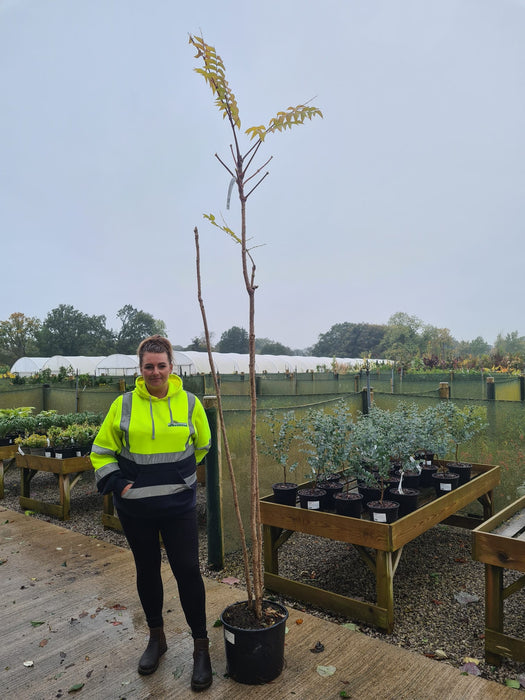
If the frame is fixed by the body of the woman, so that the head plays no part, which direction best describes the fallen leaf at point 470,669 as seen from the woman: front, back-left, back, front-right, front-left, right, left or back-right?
left

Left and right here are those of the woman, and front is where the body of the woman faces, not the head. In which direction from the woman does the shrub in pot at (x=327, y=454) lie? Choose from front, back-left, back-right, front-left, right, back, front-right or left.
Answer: back-left

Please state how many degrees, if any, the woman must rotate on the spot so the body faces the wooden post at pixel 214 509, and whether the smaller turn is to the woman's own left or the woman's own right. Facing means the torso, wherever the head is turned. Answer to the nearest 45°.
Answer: approximately 180°

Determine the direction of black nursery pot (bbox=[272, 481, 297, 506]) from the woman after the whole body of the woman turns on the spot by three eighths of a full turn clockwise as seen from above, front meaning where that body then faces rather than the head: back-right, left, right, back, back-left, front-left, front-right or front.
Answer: right

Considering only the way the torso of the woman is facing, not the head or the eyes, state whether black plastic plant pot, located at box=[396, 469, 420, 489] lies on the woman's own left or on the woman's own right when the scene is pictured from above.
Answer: on the woman's own left

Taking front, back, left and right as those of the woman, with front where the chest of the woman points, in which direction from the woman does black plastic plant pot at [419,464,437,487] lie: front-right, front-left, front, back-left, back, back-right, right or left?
back-left

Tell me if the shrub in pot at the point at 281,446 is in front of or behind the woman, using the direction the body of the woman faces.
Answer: behind

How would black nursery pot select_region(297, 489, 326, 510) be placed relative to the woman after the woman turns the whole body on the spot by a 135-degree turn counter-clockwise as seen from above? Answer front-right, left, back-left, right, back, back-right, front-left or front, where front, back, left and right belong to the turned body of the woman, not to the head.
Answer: front

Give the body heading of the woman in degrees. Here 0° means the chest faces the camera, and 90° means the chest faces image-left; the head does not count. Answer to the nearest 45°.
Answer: approximately 0°

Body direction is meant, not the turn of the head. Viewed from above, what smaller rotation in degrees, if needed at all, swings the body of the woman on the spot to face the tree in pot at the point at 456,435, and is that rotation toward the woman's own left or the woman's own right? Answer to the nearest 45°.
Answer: approximately 135° to the woman's own left

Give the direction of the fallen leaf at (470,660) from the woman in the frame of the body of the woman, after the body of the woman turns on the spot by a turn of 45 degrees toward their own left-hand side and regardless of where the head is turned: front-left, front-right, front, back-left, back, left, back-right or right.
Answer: front-left

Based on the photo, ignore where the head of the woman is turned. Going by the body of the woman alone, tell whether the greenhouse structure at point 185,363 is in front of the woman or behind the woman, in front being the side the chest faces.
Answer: behind
